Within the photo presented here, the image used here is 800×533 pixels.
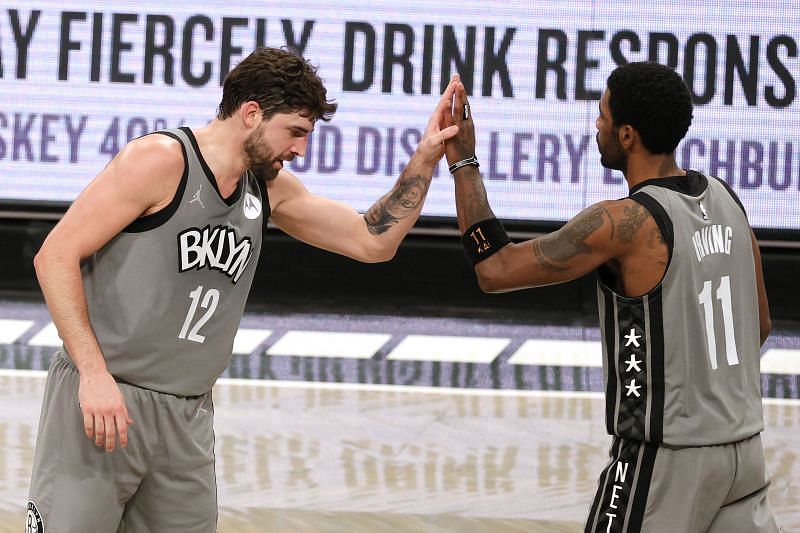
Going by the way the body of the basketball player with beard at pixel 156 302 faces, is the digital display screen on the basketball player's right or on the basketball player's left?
on the basketball player's left

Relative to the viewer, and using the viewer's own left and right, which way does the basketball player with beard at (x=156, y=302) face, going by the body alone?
facing the viewer and to the right of the viewer

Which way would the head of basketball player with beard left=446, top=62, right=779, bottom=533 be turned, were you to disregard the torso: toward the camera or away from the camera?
away from the camera

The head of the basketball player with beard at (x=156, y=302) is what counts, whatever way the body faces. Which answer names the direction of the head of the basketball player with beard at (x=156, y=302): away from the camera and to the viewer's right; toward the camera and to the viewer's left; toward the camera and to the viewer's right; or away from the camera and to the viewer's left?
toward the camera and to the viewer's right

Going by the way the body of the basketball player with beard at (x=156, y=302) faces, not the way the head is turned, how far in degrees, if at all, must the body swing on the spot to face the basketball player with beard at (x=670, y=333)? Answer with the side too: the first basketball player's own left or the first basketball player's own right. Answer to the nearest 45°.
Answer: approximately 45° to the first basketball player's own left

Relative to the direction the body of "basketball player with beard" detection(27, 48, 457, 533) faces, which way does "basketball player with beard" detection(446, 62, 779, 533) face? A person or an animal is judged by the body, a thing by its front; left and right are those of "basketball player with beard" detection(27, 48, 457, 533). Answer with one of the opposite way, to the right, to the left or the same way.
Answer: the opposite way

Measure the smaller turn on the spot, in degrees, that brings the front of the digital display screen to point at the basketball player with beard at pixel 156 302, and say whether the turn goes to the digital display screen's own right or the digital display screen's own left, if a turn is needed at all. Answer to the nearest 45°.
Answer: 0° — it already faces them

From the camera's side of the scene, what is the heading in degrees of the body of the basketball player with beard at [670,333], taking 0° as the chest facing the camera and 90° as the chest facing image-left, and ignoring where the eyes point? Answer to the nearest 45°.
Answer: approximately 135°

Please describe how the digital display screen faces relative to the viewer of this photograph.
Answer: facing the viewer

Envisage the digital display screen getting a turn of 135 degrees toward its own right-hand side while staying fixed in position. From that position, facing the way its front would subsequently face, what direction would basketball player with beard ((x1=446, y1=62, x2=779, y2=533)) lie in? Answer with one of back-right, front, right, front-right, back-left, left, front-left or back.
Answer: back-left

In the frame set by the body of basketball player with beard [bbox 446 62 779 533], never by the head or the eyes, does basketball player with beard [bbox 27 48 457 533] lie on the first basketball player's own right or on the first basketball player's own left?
on the first basketball player's own left
